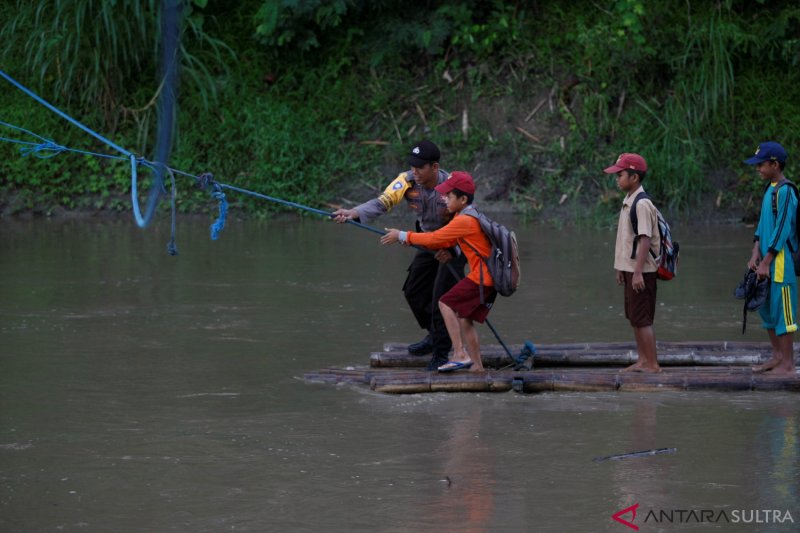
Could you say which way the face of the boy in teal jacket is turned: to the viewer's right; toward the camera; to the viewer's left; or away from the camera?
to the viewer's left

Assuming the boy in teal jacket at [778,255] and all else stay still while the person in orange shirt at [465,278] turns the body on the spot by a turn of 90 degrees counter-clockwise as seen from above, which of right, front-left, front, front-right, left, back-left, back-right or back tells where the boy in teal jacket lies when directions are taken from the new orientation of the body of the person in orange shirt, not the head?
left

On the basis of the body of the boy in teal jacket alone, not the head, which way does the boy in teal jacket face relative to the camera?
to the viewer's left

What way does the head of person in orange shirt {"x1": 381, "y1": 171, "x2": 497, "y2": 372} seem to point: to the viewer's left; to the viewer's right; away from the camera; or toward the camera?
to the viewer's left

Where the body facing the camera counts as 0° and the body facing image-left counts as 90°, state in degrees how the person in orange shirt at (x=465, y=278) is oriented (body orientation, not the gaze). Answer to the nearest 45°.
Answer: approximately 90°

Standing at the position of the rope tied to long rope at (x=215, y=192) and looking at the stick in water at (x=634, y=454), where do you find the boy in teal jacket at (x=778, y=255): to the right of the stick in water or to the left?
left

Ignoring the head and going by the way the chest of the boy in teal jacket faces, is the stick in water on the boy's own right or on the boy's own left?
on the boy's own left
